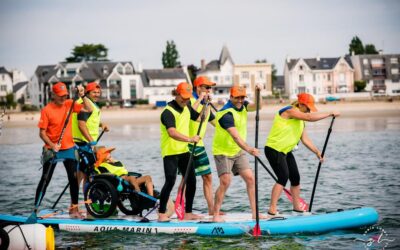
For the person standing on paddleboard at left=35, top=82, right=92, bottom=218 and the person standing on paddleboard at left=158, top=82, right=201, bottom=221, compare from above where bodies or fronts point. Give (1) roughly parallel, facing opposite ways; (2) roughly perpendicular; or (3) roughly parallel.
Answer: roughly parallel

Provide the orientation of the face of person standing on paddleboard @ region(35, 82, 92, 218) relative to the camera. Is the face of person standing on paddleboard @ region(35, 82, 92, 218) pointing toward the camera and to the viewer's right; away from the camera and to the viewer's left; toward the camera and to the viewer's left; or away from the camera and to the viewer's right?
toward the camera and to the viewer's right

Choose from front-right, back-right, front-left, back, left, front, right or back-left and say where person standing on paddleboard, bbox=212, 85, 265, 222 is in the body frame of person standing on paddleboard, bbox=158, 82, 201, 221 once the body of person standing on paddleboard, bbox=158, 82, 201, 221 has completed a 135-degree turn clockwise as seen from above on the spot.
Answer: back

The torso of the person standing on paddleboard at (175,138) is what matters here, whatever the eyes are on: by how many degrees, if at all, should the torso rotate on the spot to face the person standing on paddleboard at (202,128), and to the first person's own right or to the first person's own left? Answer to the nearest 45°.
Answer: approximately 90° to the first person's own left

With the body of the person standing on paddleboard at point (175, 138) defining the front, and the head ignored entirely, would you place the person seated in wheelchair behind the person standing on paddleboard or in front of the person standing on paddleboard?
behind

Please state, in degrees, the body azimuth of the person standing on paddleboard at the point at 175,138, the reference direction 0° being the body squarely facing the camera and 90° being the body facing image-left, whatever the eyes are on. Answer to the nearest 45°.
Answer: approximately 315°

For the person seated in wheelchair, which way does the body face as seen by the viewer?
to the viewer's right

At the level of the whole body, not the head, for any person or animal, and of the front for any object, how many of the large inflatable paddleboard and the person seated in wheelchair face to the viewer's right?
2

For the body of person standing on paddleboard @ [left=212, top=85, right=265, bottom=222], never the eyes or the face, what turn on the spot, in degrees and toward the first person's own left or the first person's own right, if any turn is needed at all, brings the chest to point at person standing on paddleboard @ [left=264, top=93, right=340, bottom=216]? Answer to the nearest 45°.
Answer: approximately 45° to the first person's own left

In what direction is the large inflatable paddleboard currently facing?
to the viewer's right

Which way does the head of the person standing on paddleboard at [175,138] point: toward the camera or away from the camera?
toward the camera
